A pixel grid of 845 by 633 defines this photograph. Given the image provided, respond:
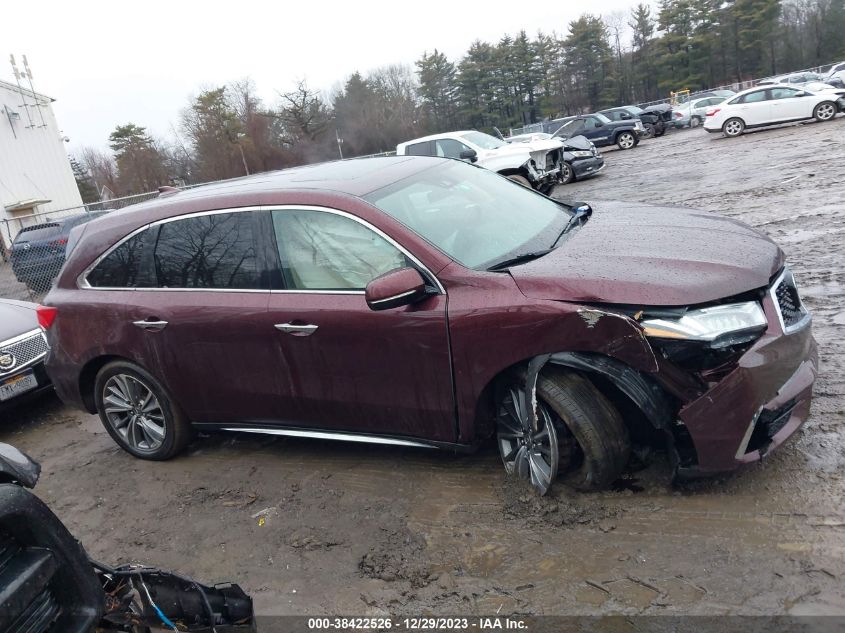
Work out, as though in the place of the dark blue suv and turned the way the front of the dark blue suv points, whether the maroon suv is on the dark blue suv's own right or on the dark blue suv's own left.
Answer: on the dark blue suv's own right

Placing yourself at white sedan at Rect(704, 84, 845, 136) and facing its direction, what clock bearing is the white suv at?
The white suv is roughly at 4 o'clock from the white sedan.

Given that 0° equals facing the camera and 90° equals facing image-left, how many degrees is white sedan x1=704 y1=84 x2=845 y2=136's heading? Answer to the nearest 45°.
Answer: approximately 270°

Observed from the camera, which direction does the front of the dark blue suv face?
facing away from the viewer and to the right of the viewer

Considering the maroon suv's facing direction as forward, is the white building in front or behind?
behind

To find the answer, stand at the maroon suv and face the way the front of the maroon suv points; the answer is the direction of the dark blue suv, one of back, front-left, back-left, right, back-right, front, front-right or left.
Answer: back

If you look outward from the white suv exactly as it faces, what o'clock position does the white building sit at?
The white building is roughly at 6 o'clock from the white suv.

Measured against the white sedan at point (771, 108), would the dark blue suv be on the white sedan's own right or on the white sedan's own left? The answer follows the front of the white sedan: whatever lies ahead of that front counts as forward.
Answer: on the white sedan's own right

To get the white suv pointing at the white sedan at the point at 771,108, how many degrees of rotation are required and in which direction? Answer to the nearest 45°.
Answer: approximately 90° to its left

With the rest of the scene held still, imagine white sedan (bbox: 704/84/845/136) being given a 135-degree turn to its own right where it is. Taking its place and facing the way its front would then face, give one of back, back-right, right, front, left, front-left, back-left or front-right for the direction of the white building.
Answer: front-right

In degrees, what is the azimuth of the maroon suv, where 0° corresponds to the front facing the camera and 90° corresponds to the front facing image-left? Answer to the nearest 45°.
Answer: approximately 315°
